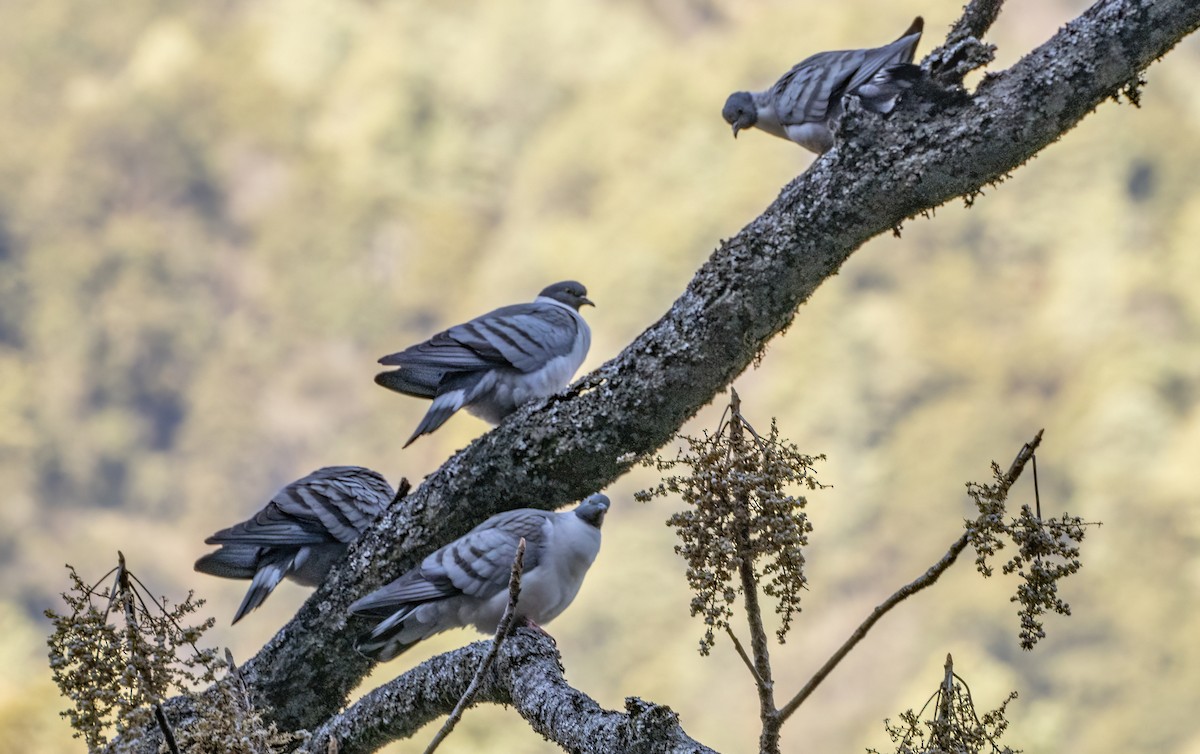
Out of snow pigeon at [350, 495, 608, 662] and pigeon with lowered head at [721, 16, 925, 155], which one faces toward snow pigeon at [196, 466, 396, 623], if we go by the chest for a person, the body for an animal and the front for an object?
the pigeon with lowered head

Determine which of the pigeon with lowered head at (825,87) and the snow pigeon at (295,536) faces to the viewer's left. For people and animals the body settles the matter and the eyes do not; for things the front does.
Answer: the pigeon with lowered head

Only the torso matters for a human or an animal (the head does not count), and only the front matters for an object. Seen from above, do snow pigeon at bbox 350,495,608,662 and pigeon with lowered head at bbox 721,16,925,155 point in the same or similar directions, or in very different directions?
very different directions

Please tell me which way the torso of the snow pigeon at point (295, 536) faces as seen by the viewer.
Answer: to the viewer's right

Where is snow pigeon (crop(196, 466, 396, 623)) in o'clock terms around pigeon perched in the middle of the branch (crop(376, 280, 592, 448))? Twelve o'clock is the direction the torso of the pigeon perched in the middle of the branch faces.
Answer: The snow pigeon is roughly at 7 o'clock from the pigeon perched in the middle of the branch.

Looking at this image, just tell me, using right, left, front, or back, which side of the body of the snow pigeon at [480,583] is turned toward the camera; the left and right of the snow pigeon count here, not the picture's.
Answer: right

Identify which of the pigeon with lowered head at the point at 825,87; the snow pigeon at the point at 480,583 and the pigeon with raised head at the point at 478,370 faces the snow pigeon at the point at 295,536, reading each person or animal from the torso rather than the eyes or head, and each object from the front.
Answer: the pigeon with lowered head at the point at 825,87

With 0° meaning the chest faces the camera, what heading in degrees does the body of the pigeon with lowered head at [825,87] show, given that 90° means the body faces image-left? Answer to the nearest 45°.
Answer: approximately 90°

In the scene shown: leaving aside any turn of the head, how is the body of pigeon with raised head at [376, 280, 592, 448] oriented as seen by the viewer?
to the viewer's right
